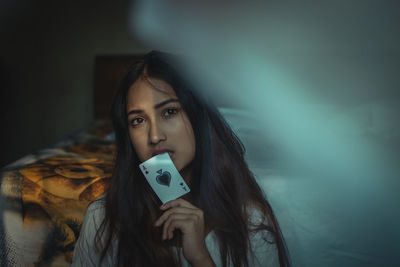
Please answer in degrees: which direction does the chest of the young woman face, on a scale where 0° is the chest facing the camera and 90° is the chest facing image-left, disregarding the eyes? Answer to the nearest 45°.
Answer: approximately 0°
